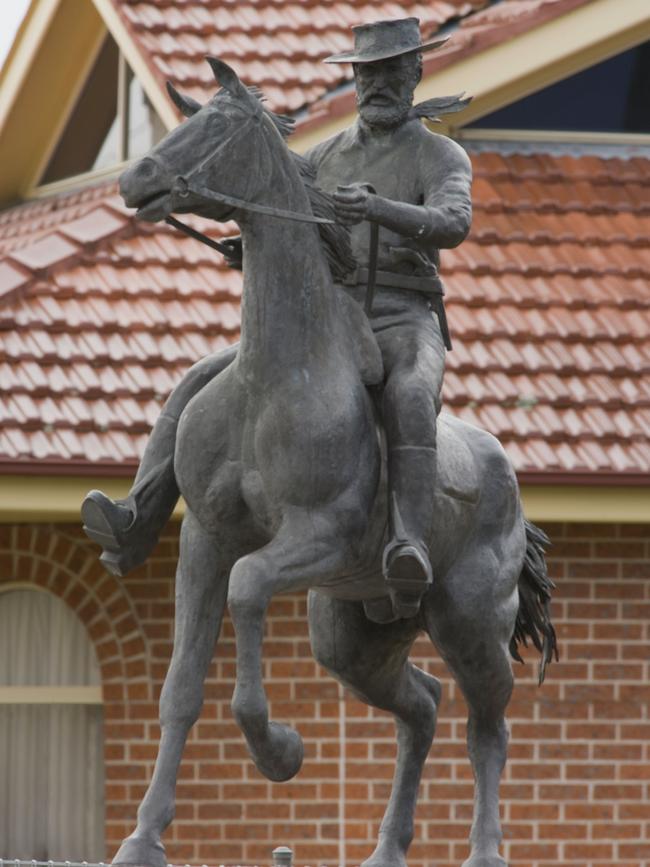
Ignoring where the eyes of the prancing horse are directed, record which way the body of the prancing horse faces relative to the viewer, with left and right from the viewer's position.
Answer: facing the viewer and to the left of the viewer
